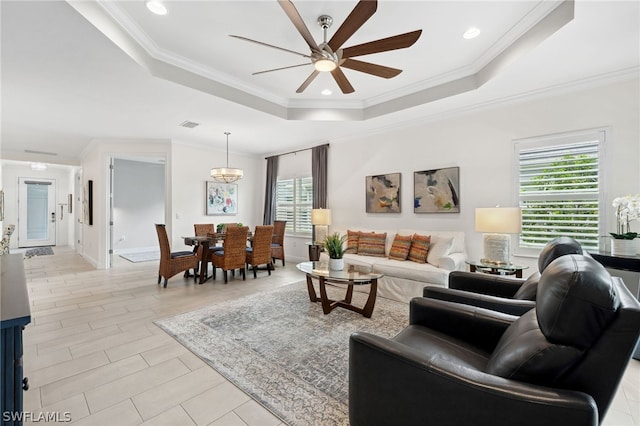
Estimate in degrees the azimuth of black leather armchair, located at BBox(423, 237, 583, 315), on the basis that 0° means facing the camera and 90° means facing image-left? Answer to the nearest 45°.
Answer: approximately 90°

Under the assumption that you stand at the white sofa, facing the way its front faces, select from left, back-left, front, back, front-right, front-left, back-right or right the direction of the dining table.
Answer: front-right

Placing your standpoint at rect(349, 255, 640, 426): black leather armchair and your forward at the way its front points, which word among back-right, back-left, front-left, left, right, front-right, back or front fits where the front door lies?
front

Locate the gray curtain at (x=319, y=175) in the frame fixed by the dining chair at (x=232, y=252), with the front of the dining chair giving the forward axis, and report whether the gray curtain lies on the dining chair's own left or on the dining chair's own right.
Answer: on the dining chair's own right

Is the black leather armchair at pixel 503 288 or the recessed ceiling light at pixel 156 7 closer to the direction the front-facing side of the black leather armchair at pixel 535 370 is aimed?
the recessed ceiling light

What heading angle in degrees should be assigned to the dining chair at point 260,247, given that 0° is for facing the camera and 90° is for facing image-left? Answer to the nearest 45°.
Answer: approximately 135°

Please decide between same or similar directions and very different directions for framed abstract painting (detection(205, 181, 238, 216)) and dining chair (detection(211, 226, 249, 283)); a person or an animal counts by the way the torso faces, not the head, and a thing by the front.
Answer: very different directions

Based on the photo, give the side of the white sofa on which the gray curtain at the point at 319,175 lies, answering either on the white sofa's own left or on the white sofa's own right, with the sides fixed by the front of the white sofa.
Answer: on the white sofa's own right

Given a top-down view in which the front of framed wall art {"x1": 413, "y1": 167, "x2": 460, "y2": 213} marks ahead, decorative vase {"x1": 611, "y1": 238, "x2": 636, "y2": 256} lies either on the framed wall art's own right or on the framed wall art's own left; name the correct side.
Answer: on the framed wall art's own left

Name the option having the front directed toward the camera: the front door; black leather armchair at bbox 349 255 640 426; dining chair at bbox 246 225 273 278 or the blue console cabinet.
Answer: the front door

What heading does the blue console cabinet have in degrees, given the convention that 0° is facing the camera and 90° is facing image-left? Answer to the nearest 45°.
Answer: approximately 270°

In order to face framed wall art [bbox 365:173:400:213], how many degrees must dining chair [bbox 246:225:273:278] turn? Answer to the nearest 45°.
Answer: approximately 135° to its right

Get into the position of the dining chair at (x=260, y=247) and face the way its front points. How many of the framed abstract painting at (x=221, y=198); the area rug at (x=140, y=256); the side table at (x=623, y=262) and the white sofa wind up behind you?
2

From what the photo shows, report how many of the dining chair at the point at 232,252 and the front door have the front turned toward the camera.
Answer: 1

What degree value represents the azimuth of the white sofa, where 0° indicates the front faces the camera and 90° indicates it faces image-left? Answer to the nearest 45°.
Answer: approximately 45°

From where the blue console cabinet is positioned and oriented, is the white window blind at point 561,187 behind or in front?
in front

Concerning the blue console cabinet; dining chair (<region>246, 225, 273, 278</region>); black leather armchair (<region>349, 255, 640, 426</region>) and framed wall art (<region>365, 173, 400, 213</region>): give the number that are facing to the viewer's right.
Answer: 1

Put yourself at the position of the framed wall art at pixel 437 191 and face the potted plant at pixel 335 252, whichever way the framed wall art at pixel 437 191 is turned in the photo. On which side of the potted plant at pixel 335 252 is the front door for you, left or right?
right
